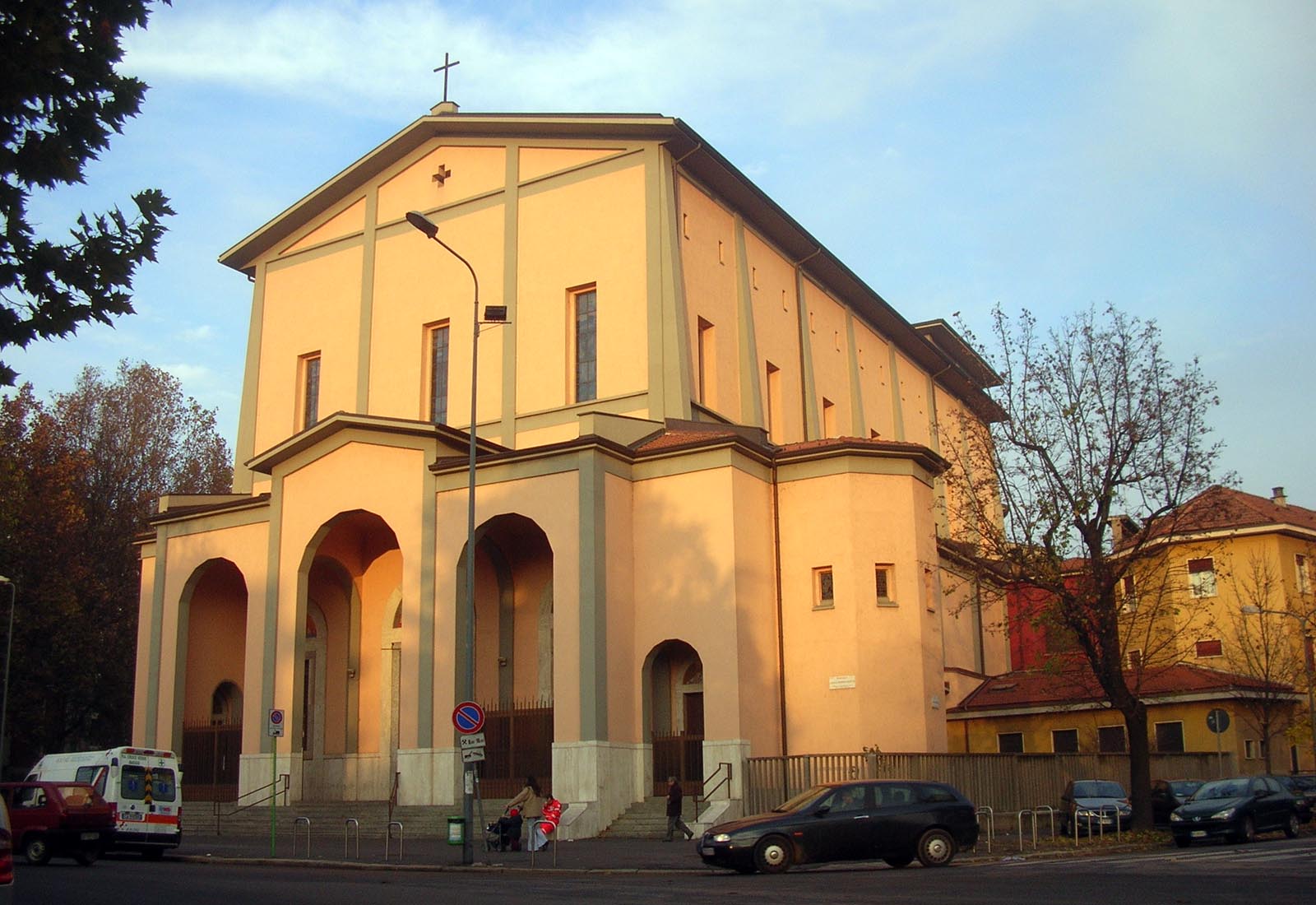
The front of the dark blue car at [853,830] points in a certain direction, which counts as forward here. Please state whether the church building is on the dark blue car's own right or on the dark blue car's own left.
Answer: on the dark blue car's own right

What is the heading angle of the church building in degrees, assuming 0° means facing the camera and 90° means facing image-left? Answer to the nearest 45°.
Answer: approximately 45°

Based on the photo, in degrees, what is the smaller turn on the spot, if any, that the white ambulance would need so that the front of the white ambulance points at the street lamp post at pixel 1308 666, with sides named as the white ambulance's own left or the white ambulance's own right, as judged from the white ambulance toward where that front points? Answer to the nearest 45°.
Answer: approximately 135° to the white ambulance's own right

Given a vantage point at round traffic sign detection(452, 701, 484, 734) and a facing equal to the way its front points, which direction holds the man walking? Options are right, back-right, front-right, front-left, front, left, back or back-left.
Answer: back-left

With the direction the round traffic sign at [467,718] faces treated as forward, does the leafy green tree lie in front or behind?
in front

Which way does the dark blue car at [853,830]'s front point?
to the viewer's left

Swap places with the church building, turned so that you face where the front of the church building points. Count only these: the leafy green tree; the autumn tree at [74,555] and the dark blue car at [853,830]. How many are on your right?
1

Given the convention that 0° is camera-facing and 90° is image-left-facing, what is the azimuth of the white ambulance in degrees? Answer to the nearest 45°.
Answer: approximately 135°

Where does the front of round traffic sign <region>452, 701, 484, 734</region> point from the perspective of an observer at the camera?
facing the viewer

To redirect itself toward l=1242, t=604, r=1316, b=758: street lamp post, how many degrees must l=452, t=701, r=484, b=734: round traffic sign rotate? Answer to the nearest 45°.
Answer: approximately 135° to its left

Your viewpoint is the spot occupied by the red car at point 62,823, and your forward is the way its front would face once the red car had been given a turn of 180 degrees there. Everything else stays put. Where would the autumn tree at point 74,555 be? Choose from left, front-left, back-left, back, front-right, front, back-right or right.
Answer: back-left
